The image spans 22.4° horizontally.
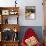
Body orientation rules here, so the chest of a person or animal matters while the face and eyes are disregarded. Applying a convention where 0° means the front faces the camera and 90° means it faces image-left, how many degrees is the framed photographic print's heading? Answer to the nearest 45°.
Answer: approximately 0°
